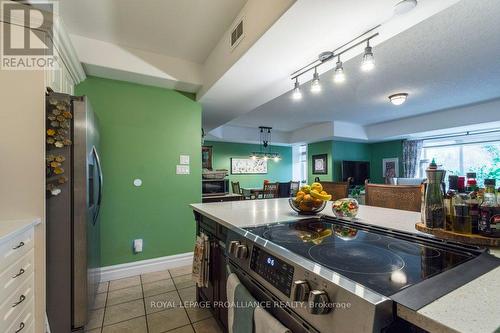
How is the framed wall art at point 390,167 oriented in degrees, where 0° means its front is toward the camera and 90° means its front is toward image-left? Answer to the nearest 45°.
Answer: approximately 0°

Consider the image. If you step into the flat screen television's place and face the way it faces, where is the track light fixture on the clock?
The track light fixture is roughly at 12 o'clock from the flat screen television.

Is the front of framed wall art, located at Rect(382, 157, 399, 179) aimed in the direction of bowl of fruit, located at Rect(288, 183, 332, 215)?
yes

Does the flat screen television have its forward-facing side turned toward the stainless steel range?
yes

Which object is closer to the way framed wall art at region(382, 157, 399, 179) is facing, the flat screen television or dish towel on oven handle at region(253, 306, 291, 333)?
the dish towel on oven handle

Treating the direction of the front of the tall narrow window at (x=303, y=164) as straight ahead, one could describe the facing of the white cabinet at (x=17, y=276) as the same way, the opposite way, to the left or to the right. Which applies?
to the left

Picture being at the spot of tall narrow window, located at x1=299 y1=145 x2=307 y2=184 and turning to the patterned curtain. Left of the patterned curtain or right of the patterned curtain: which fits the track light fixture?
right

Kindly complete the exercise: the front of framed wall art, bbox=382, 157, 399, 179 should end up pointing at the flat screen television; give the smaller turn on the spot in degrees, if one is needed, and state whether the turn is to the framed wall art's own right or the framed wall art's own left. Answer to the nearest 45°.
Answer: approximately 45° to the framed wall art's own right

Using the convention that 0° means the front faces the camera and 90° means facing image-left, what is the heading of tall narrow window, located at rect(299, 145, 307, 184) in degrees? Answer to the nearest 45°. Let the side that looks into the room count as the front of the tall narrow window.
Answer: approximately 0°
